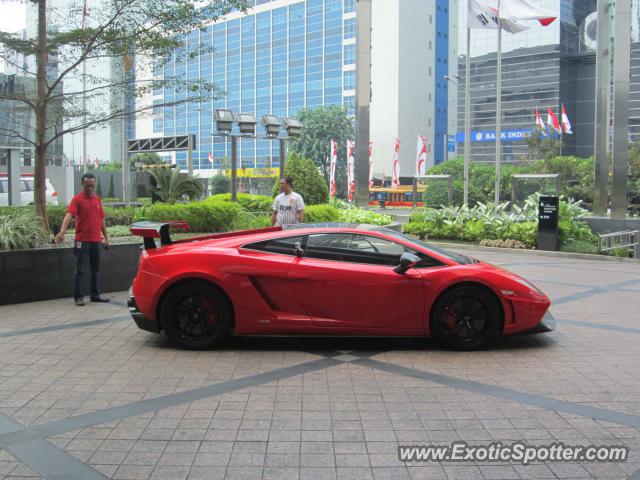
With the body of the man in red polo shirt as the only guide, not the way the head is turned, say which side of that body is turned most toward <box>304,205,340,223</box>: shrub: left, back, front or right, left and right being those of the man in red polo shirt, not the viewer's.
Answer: left

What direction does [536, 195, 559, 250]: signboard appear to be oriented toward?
toward the camera

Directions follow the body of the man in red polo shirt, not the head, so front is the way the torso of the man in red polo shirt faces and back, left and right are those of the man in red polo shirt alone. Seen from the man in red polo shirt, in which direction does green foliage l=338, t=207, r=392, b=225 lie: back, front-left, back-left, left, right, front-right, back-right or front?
left

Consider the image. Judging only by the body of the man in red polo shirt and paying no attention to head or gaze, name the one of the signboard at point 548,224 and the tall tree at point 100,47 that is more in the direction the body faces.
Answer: the signboard

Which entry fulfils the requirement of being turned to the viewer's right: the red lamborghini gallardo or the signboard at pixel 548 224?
the red lamborghini gallardo

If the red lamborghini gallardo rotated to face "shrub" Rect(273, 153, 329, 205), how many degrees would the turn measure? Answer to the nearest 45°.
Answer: approximately 90° to its left

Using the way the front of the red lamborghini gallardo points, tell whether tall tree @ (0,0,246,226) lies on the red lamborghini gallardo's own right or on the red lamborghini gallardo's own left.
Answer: on the red lamborghini gallardo's own left

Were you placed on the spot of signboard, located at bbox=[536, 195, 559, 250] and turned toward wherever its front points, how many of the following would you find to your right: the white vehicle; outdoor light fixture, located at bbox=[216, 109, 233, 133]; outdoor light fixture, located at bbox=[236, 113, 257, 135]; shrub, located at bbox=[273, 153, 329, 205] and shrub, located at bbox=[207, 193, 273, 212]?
5

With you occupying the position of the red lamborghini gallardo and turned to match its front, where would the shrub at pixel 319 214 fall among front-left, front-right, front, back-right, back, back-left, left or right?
left

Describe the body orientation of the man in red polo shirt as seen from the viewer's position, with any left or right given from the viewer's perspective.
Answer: facing the viewer and to the right of the viewer

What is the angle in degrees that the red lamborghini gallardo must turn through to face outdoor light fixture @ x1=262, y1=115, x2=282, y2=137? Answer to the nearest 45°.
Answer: approximately 90° to its left

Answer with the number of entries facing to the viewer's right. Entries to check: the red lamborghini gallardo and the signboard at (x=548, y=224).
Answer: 1

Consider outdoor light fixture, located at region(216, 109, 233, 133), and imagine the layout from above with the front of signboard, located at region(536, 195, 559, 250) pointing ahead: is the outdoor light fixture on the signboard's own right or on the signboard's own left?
on the signboard's own right

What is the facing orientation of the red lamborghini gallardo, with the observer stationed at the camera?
facing to the right of the viewer

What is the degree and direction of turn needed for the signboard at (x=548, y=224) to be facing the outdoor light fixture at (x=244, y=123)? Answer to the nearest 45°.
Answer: approximately 90° to its right

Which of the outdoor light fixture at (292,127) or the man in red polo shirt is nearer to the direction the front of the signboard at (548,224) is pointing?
the man in red polo shirt
